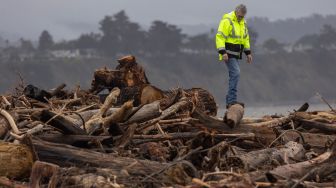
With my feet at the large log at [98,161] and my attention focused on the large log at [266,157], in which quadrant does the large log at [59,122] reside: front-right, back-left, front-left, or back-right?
back-left

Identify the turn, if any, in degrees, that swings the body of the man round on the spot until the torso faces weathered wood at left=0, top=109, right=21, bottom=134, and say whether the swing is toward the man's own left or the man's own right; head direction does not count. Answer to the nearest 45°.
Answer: approximately 90° to the man's own right

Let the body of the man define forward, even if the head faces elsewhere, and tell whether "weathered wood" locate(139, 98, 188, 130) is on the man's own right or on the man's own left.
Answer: on the man's own right

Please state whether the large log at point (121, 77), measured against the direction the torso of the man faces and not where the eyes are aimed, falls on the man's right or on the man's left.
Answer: on the man's right

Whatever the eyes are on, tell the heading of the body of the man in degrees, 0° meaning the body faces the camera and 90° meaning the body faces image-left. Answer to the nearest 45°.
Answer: approximately 315°

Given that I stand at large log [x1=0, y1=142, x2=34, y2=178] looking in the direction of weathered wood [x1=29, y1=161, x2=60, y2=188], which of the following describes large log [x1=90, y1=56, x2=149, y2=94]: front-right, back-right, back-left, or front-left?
back-left
